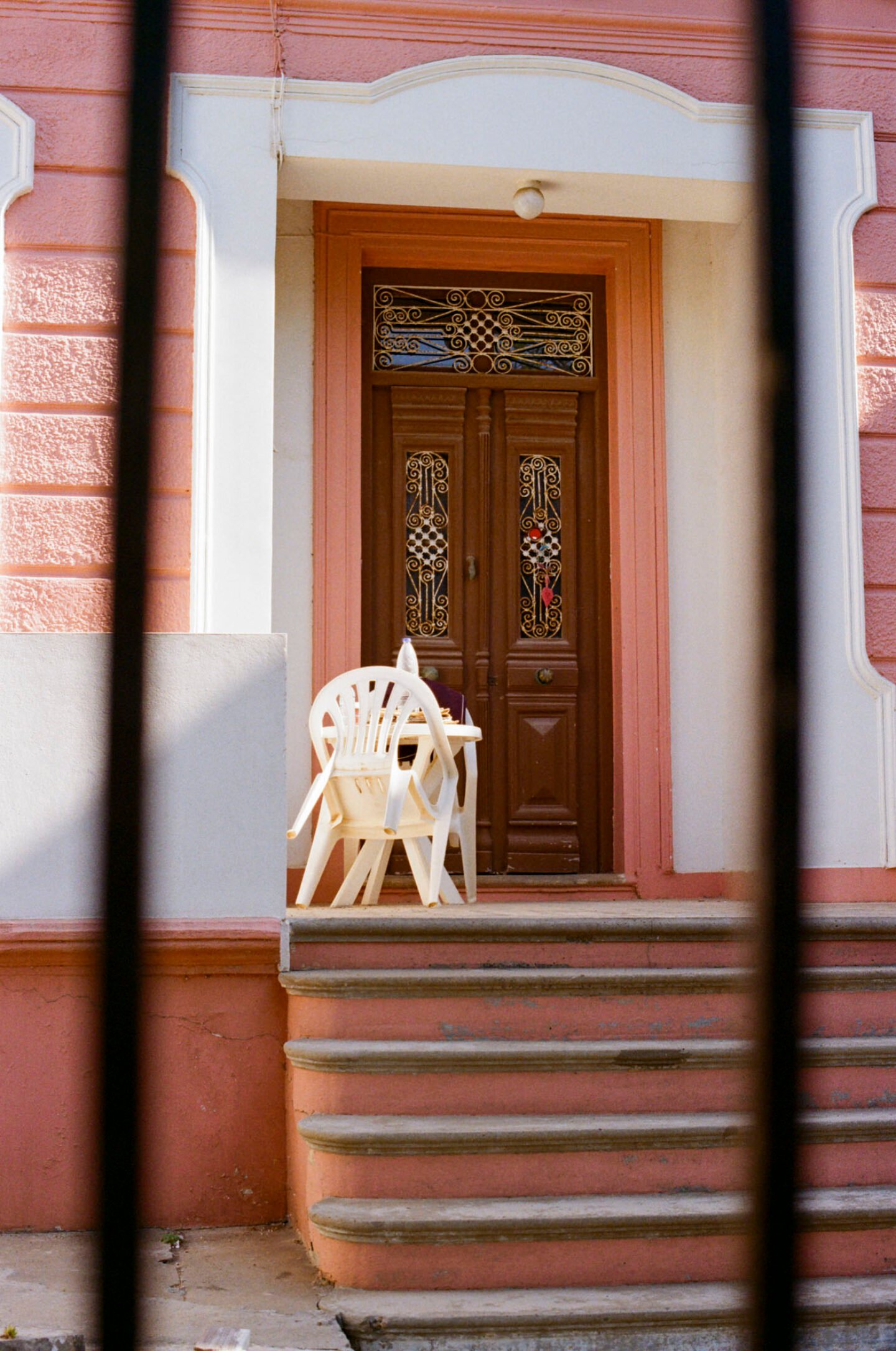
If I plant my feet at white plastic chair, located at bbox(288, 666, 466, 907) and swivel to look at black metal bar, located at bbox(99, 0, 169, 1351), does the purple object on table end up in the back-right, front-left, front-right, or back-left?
back-left

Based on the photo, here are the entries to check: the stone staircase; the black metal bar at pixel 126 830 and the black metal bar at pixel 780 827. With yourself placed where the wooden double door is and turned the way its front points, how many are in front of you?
3

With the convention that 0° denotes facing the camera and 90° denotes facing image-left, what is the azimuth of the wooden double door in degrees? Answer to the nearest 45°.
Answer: approximately 0°

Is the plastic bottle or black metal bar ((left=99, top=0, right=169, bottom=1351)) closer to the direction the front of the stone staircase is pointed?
the black metal bar

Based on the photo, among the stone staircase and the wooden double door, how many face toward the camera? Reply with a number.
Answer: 2

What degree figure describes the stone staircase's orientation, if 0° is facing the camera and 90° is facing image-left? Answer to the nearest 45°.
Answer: approximately 0°

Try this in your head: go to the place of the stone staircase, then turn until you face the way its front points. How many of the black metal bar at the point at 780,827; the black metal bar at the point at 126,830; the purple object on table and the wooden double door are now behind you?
2

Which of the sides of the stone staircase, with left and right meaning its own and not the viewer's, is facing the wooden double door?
back
